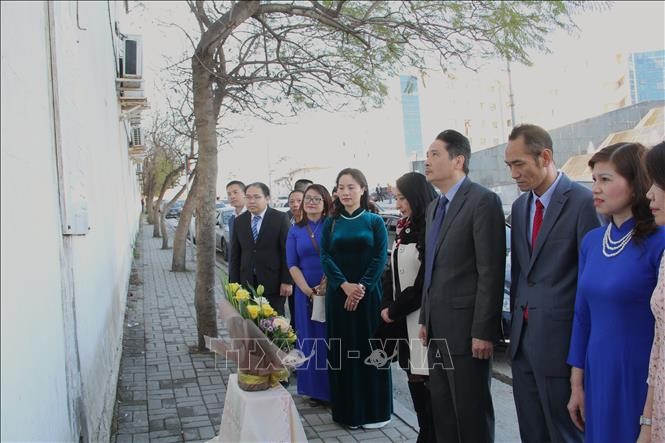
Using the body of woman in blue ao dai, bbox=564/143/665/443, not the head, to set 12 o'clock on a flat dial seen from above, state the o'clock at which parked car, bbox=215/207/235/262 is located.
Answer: The parked car is roughly at 3 o'clock from the woman in blue ao dai.

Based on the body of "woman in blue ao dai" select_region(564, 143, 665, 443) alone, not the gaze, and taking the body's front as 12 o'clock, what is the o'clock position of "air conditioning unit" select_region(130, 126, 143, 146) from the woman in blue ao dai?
The air conditioning unit is roughly at 3 o'clock from the woman in blue ao dai.

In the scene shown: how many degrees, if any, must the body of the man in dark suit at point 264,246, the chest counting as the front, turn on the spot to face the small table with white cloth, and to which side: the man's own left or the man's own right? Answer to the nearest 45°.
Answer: approximately 45° to the man's own left

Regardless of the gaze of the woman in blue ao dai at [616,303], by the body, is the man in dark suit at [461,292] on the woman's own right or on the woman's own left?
on the woman's own right

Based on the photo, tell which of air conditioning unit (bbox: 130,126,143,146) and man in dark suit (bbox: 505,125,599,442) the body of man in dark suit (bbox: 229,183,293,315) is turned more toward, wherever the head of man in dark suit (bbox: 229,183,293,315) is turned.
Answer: the man in dark suit

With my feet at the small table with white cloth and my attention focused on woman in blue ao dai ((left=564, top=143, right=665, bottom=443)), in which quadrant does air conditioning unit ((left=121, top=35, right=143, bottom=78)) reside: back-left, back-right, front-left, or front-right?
back-left

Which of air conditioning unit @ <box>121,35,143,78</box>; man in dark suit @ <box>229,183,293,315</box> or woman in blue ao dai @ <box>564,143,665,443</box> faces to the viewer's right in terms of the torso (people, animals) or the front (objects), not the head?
the air conditioning unit

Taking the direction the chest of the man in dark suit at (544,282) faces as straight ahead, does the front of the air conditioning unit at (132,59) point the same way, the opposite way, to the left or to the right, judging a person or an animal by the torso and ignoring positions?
the opposite way
